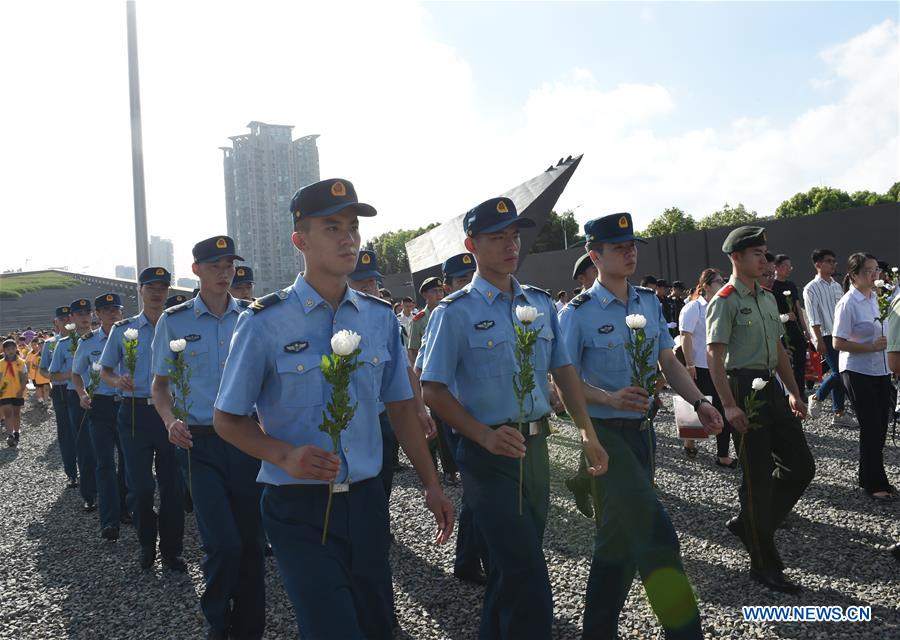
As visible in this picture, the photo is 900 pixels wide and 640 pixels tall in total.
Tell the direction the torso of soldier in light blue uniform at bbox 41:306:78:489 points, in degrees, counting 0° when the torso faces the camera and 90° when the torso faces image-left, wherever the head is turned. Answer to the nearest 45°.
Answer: approximately 315°
